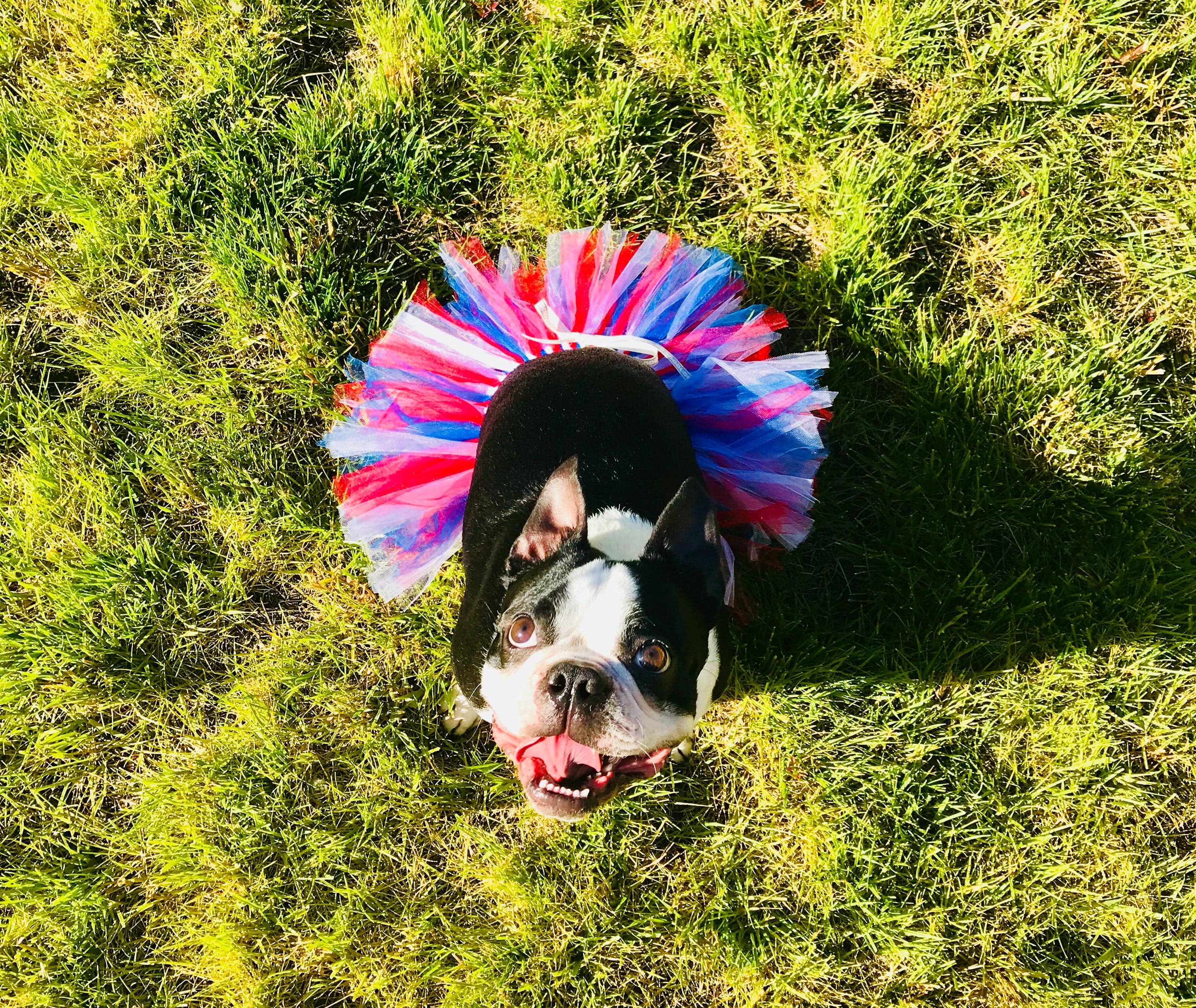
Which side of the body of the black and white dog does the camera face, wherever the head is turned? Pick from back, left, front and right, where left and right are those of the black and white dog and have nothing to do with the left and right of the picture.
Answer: front

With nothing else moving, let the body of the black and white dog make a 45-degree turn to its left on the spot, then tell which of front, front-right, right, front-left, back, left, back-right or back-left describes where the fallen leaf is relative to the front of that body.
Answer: left
